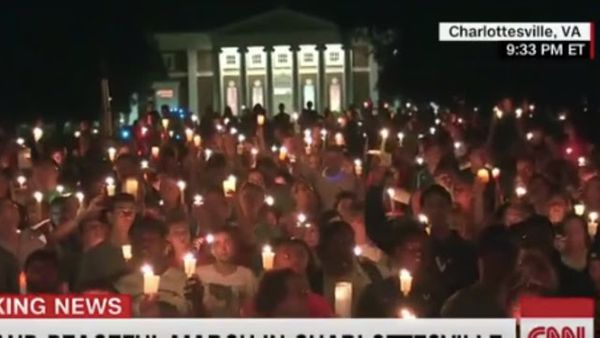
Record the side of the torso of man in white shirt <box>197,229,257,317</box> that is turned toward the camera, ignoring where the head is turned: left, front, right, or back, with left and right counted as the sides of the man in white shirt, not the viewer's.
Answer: front

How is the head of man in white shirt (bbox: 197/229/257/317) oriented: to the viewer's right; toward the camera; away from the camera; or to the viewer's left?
toward the camera

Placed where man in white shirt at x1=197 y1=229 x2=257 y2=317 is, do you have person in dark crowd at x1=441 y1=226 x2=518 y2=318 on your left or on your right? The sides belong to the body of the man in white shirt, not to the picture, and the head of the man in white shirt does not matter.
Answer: on your left
